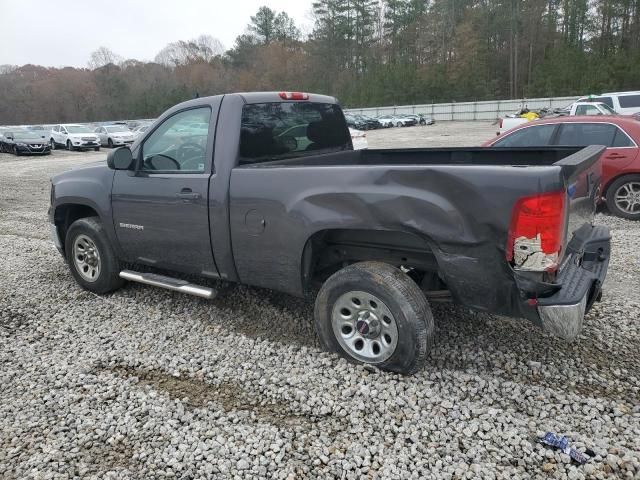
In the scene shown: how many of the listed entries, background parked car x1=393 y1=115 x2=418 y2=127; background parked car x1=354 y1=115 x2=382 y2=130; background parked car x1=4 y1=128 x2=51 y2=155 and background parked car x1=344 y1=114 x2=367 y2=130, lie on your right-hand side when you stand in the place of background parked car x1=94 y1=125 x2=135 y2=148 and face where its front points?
1

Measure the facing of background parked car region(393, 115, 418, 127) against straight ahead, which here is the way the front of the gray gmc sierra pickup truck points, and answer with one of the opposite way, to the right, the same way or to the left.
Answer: to the left

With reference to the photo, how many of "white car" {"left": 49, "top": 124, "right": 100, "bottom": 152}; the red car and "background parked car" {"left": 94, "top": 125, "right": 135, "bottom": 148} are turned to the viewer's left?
1

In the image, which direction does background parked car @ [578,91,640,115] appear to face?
to the viewer's left

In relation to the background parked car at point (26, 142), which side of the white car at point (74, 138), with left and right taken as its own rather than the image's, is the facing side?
right

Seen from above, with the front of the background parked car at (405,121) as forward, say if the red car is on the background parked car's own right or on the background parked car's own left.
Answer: on the background parked car's own left

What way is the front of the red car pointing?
to the viewer's left
